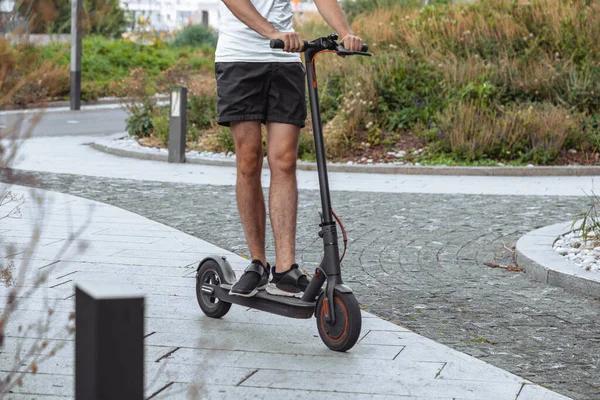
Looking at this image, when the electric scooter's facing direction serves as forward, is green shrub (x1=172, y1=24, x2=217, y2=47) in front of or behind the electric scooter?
behind

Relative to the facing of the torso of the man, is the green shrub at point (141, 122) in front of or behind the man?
behind

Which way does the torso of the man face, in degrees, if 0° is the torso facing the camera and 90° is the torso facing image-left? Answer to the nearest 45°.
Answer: approximately 315°

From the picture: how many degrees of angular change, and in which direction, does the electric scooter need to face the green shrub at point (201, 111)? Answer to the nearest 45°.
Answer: approximately 135° to its left

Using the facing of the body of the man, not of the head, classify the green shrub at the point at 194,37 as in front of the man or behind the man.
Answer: behind

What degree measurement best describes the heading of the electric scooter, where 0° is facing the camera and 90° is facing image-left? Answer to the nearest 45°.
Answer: approximately 315°

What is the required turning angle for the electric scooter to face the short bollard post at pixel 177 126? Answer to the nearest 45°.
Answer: approximately 135° to its left
